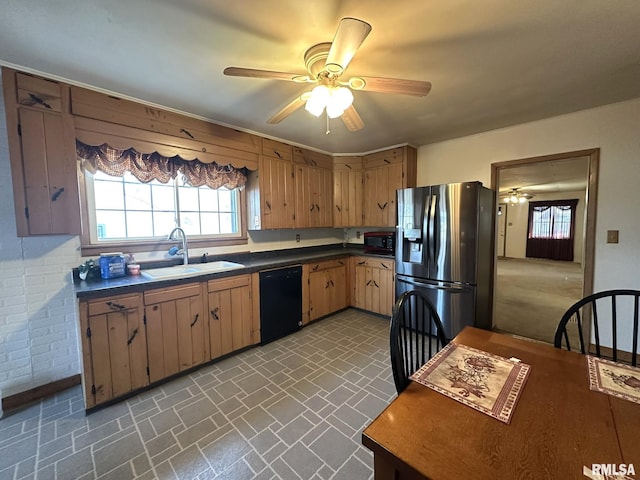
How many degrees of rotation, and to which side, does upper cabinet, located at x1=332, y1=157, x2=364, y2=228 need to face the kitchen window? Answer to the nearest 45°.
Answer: approximately 45° to its right

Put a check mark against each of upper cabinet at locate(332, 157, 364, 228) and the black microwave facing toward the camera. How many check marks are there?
2

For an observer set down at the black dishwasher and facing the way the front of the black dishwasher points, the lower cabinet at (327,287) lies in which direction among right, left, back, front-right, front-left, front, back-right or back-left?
left

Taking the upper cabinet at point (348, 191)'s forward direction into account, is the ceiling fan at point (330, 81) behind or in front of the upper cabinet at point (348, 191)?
in front

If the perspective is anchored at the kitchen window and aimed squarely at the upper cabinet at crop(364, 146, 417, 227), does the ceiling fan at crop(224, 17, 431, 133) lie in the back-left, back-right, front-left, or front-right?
front-right

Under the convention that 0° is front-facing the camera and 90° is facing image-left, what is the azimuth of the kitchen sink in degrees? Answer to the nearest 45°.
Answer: approximately 315°

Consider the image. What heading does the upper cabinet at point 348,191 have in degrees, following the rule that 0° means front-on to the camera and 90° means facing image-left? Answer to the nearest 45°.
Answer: approximately 0°

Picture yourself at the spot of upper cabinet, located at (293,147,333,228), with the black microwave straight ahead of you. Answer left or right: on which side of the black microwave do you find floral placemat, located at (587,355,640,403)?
right

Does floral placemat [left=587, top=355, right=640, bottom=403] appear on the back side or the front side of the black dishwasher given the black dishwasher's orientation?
on the front side

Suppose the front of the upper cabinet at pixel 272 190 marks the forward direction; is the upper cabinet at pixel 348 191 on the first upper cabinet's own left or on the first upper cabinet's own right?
on the first upper cabinet's own left

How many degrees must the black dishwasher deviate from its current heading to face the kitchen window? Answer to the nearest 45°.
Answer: approximately 135° to its right

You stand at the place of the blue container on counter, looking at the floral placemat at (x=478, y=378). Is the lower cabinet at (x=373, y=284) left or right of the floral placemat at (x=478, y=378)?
left

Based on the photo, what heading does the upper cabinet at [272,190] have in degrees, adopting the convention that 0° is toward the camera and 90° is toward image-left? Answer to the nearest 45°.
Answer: approximately 315°
